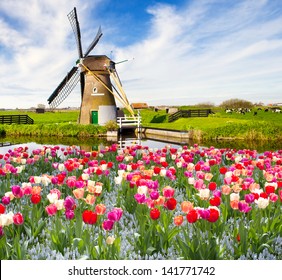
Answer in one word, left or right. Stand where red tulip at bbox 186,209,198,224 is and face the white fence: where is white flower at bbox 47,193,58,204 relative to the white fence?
left

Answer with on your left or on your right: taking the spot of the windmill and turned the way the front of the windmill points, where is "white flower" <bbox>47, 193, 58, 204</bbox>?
on your left

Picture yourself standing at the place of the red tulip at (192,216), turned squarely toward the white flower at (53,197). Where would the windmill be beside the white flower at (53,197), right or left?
right
